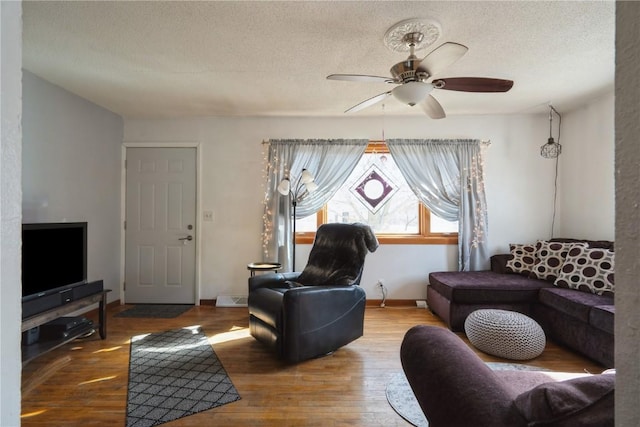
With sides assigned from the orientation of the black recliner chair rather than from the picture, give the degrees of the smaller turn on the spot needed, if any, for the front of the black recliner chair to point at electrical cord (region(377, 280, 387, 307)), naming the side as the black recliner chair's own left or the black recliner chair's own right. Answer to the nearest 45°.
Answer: approximately 180°

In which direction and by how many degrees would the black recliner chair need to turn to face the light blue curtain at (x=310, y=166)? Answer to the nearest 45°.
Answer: approximately 135° to its right

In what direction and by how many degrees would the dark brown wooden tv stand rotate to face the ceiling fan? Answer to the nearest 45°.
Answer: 0° — it already faces it

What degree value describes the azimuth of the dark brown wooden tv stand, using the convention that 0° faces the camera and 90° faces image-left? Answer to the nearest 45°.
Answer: approximately 315°

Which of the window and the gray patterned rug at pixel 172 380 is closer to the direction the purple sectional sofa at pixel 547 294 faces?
the gray patterned rug

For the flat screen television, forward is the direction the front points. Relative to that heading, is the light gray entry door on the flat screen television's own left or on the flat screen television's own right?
on the flat screen television's own left

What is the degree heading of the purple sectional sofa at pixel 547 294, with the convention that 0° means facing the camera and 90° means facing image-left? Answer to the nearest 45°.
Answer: approximately 45°

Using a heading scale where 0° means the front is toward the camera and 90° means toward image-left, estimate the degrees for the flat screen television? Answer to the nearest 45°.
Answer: approximately 315°

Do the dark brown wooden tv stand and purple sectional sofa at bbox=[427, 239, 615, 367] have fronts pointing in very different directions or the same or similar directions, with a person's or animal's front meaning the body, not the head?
very different directions

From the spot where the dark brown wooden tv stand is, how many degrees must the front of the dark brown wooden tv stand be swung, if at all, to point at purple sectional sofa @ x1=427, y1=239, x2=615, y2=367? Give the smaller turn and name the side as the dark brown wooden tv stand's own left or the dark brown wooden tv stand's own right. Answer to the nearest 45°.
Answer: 0° — it already faces it

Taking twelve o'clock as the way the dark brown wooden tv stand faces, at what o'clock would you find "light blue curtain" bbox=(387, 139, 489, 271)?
The light blue curtain is roughly at 11 o'clock from the dark brown wooden tv stand.
